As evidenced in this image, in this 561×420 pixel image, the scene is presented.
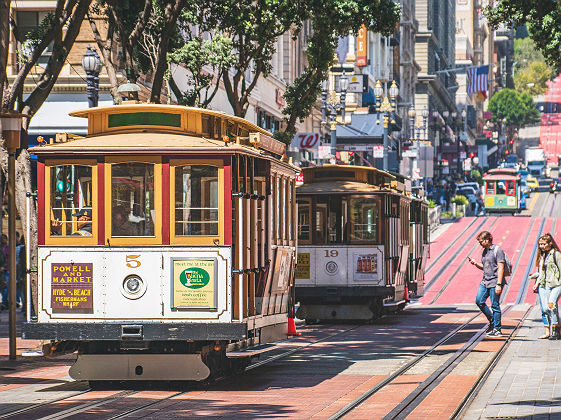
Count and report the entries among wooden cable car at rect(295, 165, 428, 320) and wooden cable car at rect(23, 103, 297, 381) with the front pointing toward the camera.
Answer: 2

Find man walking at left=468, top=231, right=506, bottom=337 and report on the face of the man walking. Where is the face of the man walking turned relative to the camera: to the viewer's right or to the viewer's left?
to the viewer's left

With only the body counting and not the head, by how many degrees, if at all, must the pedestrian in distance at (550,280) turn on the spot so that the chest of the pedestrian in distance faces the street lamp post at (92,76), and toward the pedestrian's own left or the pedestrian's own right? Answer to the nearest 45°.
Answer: approximately 45° to the pedestrian's own right

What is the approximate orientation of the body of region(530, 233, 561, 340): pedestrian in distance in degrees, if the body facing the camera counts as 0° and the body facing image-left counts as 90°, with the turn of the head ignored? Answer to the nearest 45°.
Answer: approximately 45°

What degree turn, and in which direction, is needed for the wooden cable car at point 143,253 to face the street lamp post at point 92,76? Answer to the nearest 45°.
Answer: approximately 180°

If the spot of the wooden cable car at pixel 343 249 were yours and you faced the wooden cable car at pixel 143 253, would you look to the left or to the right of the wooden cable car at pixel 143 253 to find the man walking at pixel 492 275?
left

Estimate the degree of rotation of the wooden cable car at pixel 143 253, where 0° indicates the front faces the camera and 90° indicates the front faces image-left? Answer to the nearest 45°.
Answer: approximately 0°

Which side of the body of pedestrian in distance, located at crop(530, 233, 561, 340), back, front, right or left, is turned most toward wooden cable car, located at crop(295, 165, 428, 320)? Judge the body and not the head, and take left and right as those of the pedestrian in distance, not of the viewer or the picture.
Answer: right

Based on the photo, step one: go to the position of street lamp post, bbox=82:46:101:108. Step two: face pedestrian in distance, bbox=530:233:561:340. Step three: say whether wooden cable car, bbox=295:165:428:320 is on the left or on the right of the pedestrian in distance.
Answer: left
